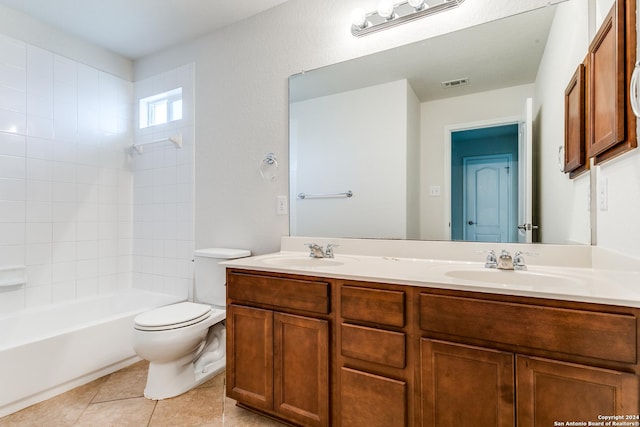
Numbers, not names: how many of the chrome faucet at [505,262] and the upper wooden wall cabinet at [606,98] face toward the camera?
1

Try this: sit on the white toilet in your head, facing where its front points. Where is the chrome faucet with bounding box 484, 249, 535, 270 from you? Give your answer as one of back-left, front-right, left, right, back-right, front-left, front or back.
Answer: left

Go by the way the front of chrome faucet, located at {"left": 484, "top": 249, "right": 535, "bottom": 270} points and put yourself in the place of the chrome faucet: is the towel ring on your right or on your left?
on your right

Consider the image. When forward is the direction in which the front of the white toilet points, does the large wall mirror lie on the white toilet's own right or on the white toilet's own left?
on the white toilet's own left

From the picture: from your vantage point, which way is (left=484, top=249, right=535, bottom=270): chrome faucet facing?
toward the camera

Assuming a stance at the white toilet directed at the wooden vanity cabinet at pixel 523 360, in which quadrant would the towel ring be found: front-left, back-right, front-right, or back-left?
front-left

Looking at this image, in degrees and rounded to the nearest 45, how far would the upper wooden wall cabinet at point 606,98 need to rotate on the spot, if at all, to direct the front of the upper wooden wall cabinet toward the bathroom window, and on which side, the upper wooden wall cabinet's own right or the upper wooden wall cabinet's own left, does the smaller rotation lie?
0° — it already faces it

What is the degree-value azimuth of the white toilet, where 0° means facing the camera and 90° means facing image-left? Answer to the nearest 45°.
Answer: approximately 45°

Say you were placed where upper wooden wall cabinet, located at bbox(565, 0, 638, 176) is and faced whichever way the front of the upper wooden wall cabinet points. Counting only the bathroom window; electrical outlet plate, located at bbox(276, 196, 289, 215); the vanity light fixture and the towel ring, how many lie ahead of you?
4

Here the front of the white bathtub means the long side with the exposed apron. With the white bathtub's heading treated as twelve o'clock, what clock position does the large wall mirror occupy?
The large wall mirror is roughly at 12 o'clock from the white bathtub.

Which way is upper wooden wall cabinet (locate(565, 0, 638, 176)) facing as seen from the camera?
to the viewer's left

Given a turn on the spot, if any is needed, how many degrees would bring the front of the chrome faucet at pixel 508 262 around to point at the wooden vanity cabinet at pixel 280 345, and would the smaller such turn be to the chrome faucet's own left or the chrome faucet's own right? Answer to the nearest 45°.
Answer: approximately 45° to the chrome faucet's own right

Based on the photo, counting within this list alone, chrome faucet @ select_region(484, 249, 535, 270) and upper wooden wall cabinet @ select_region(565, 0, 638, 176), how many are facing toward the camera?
1

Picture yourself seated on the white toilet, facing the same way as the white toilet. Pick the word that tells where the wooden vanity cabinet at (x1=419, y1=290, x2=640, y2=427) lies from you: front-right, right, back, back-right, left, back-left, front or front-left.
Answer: left

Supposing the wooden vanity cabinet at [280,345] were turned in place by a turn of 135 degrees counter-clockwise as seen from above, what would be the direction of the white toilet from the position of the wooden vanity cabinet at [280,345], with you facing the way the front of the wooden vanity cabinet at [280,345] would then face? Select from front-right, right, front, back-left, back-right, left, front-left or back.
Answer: back-left

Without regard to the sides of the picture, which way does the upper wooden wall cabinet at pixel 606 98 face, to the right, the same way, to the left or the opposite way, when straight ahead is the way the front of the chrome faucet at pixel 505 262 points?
to the right

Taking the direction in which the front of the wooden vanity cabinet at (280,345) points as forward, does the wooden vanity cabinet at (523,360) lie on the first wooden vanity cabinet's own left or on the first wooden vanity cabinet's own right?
on the first wooden vanity cabinet's own left
